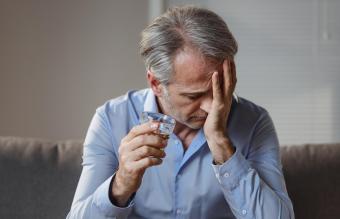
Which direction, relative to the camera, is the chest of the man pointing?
toward the camera

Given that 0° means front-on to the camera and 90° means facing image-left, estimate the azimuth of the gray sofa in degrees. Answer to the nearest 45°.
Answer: approximately 0°
